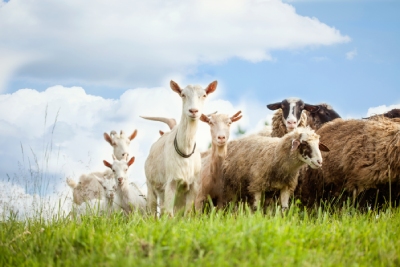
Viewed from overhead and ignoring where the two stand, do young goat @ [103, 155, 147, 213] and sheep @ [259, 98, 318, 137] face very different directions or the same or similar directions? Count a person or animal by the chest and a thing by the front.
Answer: same or similar directions

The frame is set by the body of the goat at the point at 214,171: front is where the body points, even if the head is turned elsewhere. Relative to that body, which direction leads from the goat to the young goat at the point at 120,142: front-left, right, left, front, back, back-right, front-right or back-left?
back-right

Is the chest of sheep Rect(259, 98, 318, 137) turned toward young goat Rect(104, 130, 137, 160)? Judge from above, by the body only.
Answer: no

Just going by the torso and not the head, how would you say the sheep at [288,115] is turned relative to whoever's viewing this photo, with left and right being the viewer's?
facing the viewer

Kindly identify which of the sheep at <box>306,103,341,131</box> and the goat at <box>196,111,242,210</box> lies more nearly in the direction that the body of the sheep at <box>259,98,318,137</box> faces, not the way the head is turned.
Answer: the goat

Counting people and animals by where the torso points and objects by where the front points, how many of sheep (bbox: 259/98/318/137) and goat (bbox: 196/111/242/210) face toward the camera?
2

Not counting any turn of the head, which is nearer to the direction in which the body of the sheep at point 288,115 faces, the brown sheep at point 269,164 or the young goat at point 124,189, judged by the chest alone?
the brown sheep

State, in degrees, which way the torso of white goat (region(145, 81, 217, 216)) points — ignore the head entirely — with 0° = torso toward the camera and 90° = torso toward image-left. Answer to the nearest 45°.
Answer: approximately 315°

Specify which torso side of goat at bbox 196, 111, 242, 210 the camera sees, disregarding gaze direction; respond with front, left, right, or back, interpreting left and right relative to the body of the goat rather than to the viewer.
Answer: front

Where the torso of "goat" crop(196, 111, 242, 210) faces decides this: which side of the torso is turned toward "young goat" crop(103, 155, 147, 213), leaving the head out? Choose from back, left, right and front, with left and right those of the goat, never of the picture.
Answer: right

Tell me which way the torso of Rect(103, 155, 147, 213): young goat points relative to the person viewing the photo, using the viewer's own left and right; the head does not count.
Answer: facing the viewer and to the left of the viewer

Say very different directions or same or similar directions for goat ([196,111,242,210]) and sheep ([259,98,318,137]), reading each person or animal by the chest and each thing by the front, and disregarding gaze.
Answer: same or similar directions
